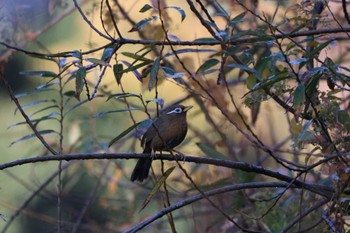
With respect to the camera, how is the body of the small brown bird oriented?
to the viewer's right
